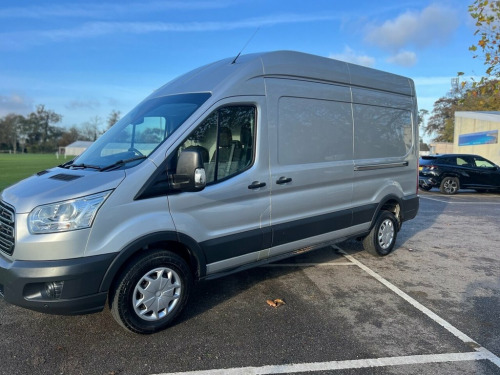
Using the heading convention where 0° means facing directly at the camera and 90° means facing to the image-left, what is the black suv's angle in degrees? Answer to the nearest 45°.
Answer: approximately 225°

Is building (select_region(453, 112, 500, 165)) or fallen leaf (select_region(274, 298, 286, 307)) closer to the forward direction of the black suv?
the building

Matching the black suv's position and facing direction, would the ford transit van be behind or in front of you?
behind

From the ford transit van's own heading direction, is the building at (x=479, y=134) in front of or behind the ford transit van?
behind

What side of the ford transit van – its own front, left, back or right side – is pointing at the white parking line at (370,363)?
left

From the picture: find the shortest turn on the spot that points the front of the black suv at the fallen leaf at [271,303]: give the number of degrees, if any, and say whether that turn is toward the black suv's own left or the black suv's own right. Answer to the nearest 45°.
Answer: approximately 135° to the black suv's own right

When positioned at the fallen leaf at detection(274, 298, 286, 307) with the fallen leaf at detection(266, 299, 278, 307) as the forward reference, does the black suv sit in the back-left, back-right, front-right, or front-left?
back-right

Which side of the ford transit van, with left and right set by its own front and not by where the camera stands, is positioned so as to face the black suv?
back

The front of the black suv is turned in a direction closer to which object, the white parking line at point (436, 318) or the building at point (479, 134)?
the building

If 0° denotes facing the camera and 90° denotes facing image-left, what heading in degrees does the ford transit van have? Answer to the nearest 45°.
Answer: approximately 45°

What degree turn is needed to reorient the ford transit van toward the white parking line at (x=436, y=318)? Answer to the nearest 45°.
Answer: approximately 135° to its left

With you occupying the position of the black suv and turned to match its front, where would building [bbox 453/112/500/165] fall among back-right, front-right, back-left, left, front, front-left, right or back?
front-left
